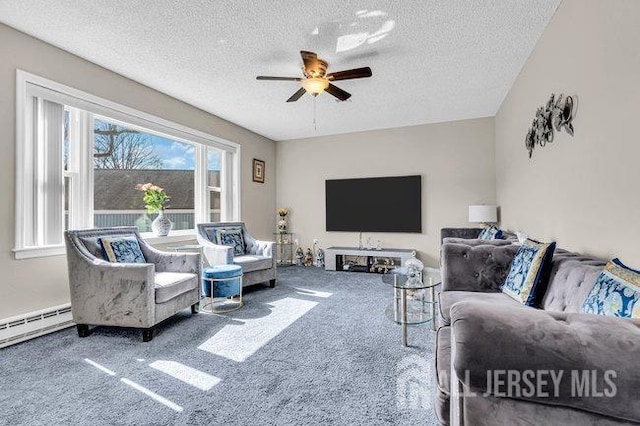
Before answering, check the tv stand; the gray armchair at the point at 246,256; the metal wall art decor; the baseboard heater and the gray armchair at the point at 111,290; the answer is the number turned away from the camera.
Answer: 0

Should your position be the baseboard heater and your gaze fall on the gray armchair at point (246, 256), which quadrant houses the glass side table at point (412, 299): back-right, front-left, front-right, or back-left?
front-right

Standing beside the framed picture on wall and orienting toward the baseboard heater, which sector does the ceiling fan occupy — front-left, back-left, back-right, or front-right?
front-left

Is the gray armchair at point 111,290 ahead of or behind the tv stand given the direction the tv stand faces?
ahead

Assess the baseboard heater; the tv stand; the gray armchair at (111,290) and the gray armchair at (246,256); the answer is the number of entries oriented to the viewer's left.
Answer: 0

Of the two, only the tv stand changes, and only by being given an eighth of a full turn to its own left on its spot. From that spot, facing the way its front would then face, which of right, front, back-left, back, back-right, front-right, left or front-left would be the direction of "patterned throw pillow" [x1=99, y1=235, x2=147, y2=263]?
right

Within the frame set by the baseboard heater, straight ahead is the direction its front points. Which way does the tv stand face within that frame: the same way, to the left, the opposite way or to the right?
to the right

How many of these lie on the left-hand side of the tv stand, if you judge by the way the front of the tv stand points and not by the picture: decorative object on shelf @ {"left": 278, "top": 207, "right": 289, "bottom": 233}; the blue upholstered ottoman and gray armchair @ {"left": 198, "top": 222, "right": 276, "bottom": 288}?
0

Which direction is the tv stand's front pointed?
toward the camera

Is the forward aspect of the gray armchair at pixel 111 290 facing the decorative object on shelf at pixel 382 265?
no

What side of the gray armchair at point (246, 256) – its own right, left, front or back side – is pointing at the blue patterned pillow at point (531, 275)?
front

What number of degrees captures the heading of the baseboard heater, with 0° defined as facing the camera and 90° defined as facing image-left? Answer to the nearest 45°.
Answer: approximately 315°

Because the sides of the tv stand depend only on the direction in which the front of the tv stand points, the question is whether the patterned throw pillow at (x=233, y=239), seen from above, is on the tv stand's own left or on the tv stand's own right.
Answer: on the tv stand's own right

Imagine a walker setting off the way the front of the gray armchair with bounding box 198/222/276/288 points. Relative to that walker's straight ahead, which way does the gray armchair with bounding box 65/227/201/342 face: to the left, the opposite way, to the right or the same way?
the same way

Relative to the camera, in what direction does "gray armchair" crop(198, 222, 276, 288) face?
facing the viewer and to the right of the viewer

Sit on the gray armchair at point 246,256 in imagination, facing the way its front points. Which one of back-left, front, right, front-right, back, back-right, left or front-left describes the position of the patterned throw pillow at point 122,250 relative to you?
right

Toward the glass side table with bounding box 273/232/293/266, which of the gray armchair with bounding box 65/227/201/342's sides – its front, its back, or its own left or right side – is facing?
left

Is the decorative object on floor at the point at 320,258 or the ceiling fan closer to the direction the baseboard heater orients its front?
the ceiling fan

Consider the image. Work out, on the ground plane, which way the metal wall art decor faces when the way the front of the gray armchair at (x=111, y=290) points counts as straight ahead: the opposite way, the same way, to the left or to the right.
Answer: the opposite way

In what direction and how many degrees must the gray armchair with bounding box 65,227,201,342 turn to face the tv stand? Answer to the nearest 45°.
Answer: approximately 45° to its left
